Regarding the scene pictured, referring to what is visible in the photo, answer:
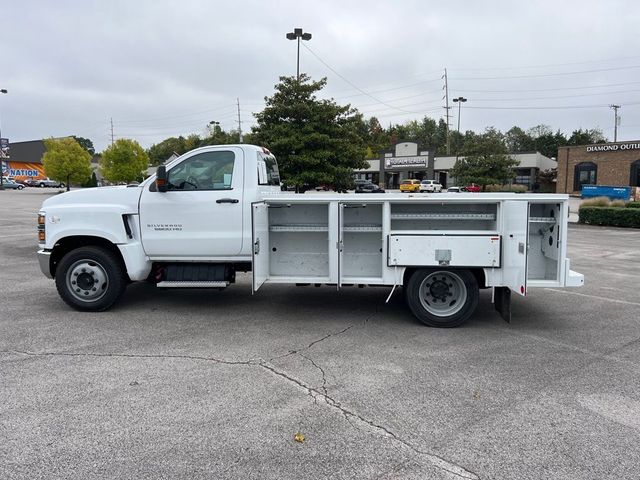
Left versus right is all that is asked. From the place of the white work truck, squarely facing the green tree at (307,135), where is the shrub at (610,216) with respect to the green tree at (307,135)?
right

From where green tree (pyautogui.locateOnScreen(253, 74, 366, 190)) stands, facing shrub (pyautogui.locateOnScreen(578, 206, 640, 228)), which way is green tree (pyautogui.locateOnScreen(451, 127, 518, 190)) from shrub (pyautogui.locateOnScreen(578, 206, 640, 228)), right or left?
left

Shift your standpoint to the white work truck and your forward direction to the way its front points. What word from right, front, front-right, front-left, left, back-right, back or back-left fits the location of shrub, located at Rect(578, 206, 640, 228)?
back-right

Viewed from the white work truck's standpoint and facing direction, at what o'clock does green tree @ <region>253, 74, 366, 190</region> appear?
The green tree is roughly at 3 o'clock from the white work truck.

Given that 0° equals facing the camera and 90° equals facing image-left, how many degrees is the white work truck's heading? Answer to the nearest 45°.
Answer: approximately 90°

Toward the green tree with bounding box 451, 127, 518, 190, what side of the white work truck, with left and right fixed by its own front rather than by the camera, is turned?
right
